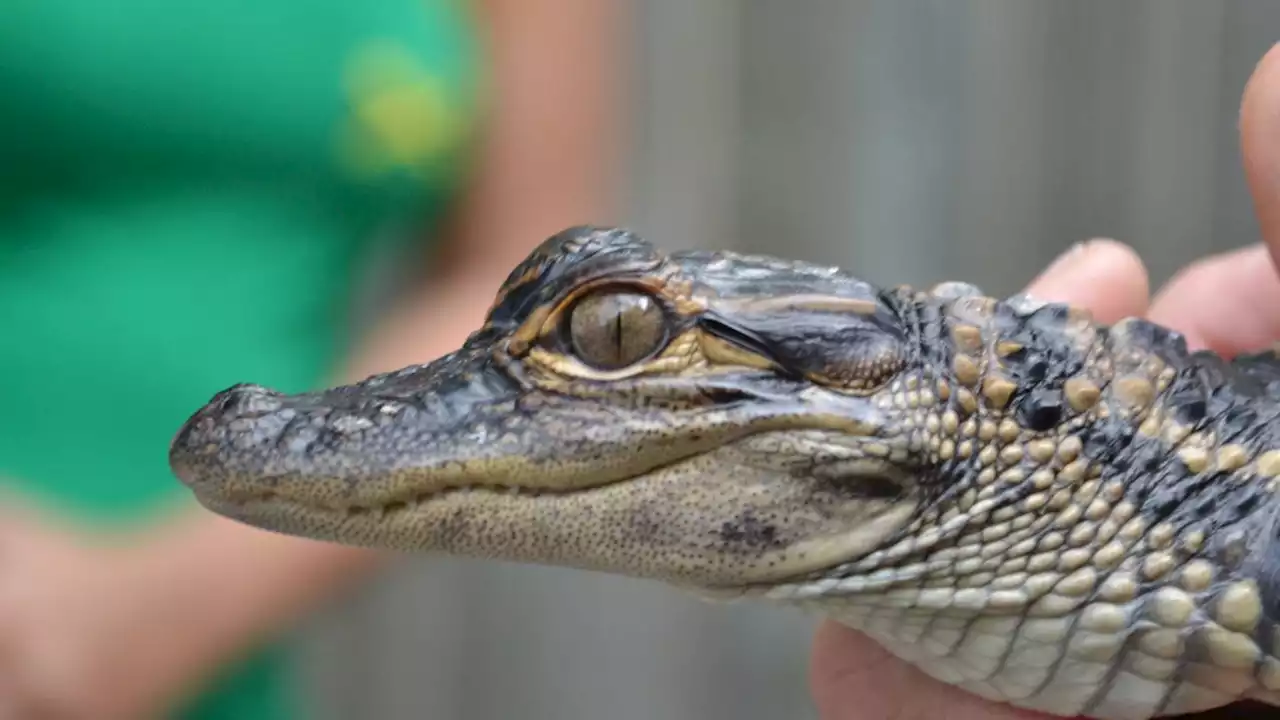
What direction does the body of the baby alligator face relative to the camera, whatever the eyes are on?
to the viewer's left
